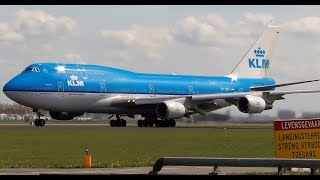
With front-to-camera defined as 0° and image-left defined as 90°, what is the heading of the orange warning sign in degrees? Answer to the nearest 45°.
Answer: approximately 0°
